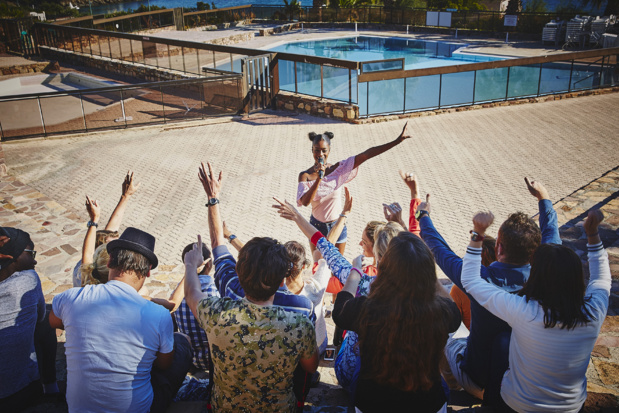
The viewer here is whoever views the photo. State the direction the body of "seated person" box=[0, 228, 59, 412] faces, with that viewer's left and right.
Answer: facing away from the viewer and to the right of the viewer

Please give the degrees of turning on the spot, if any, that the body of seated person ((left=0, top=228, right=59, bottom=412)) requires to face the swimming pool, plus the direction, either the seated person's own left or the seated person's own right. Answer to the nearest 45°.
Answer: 0° — they already face it
